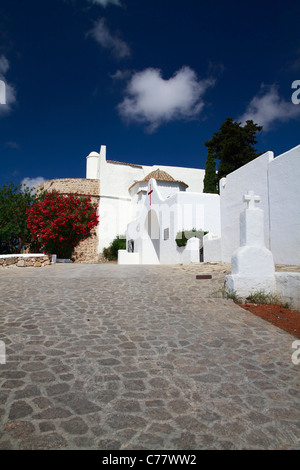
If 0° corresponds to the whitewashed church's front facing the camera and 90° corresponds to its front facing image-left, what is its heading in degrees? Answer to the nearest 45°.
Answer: approximately 45°

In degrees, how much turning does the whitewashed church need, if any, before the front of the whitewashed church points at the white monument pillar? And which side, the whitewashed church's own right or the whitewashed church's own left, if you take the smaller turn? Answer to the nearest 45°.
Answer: approximately 45° to the whitewashed church's own left

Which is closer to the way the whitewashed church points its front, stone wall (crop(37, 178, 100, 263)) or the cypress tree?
the stone wall

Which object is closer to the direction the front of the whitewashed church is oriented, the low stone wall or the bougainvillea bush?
the low stone wall

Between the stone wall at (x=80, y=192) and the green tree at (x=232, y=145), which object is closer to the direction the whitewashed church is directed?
the stone wall

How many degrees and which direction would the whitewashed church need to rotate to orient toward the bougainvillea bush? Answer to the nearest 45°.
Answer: approximately 90° to its right
